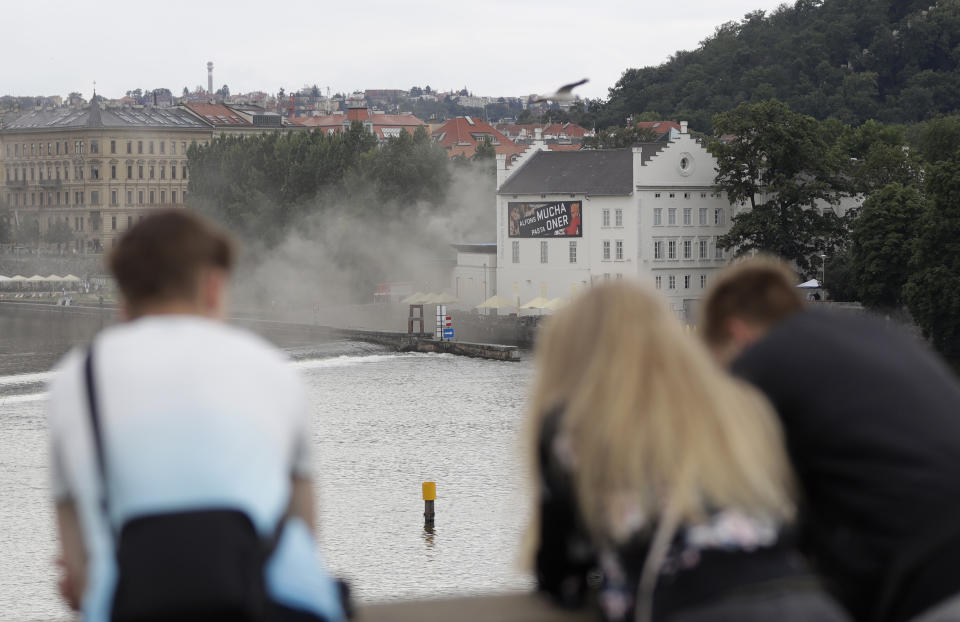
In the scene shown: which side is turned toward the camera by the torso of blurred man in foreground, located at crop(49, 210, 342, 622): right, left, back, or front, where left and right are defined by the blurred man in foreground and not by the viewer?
back

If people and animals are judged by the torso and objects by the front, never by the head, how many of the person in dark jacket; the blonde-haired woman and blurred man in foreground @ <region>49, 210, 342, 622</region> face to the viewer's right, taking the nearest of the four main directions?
0

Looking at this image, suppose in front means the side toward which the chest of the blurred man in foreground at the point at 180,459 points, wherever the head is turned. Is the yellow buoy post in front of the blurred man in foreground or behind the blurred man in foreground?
in front

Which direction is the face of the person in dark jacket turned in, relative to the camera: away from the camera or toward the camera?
away from the camera

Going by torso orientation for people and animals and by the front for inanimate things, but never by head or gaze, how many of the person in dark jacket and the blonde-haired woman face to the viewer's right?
0

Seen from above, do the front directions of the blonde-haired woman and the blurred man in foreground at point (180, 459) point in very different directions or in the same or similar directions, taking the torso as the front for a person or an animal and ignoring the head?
same or similar directions

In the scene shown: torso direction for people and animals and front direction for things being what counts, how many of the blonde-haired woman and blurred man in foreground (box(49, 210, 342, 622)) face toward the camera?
0

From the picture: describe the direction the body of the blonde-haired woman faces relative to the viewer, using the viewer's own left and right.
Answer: facing away from the viewer and to the left of the viewer

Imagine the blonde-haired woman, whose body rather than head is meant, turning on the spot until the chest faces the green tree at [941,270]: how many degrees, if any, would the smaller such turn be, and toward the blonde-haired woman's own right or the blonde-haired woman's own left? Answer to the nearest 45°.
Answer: approximately 45° to the blonde-haired woman's own right

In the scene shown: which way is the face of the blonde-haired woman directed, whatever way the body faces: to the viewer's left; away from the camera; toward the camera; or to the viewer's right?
away from the camera

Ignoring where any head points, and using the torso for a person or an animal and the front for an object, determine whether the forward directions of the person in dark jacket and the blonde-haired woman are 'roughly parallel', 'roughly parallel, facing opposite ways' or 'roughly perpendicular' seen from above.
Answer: roughly parallel

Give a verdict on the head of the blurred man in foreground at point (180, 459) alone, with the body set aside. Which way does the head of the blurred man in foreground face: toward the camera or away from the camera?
away from the camera

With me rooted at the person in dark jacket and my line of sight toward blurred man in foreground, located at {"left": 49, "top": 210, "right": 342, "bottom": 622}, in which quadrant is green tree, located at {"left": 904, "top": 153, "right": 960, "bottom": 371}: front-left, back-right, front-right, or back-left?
back-right
